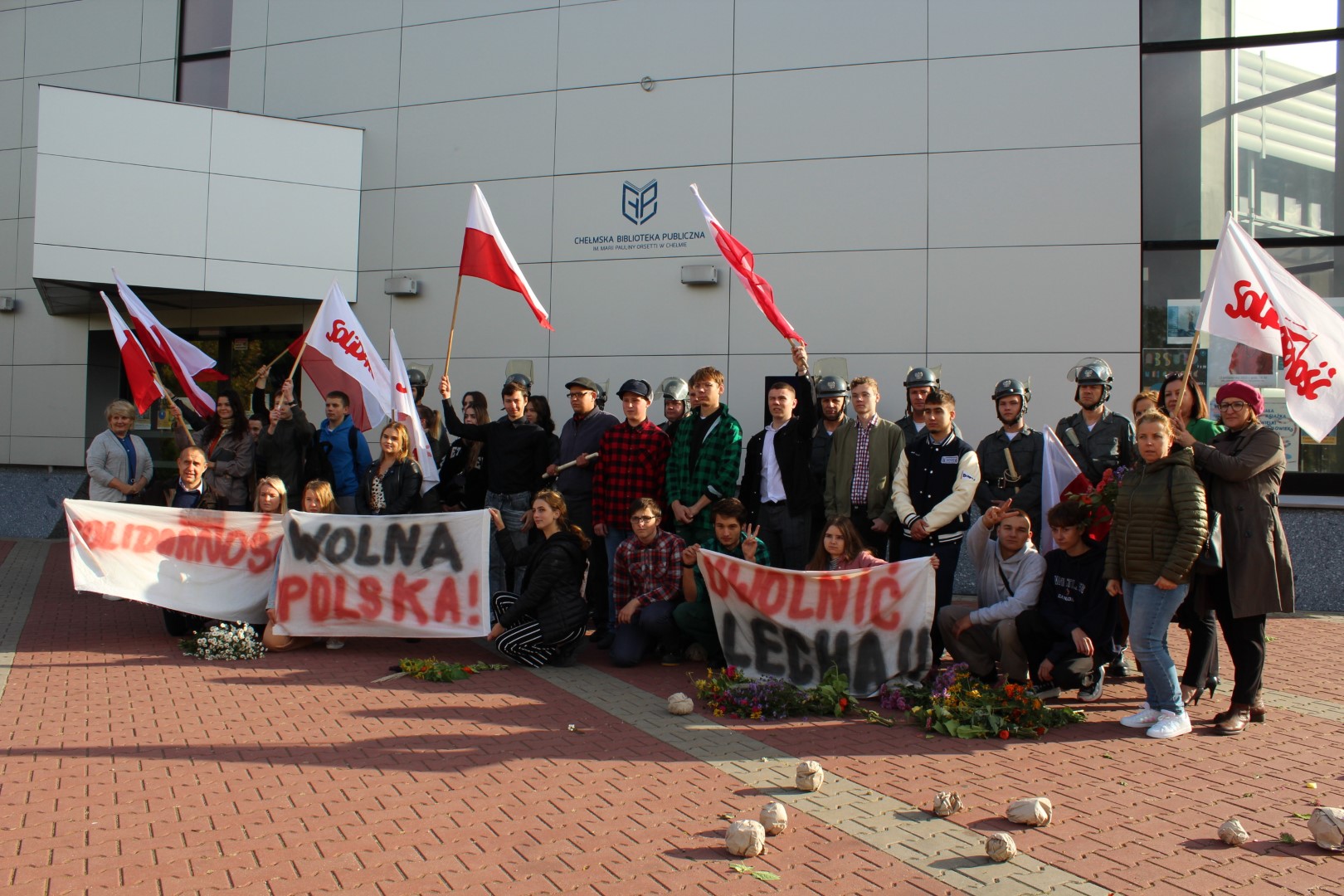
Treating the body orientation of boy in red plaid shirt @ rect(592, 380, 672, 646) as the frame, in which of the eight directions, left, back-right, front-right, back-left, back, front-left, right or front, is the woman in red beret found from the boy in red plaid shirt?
front-left

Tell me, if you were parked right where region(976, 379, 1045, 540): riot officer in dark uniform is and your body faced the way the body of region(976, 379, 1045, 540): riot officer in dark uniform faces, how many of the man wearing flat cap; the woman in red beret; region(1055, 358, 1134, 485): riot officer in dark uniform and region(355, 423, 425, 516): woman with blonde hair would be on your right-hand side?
2

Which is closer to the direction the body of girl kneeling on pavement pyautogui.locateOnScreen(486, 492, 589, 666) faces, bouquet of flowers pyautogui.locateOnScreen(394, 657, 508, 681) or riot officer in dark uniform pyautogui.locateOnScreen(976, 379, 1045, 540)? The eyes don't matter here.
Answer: the bouquet of flowers

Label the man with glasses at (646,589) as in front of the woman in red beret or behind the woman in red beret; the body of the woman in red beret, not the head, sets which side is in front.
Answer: in front

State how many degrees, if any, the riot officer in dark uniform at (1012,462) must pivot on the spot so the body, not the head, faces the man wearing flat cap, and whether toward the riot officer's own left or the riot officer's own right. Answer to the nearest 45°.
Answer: approximately 90° to the riot officer's own right

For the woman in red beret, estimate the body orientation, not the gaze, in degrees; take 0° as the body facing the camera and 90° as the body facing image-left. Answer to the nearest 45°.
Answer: approximately 45°

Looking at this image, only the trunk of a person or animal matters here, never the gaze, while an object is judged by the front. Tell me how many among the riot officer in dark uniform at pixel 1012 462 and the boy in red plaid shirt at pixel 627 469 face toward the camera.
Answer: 2

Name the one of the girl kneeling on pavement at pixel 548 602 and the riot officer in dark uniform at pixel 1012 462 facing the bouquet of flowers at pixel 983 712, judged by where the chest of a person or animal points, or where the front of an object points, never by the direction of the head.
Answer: the riot officer in dark uniform

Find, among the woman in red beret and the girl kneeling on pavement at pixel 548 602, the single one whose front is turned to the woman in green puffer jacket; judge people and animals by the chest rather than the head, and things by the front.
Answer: the woman in red beret

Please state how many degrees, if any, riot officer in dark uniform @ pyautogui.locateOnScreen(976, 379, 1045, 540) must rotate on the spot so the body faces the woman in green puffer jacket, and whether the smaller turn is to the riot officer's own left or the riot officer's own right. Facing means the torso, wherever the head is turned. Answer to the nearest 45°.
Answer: approximately 45° to the riot officer's own left

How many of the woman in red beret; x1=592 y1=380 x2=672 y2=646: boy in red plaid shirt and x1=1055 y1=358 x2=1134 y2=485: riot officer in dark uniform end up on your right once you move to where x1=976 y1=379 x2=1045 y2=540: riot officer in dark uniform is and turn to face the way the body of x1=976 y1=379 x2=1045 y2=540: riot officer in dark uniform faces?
1

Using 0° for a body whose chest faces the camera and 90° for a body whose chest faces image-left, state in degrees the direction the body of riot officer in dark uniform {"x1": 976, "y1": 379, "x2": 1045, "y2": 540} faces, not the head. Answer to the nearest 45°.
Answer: approximately 0°
